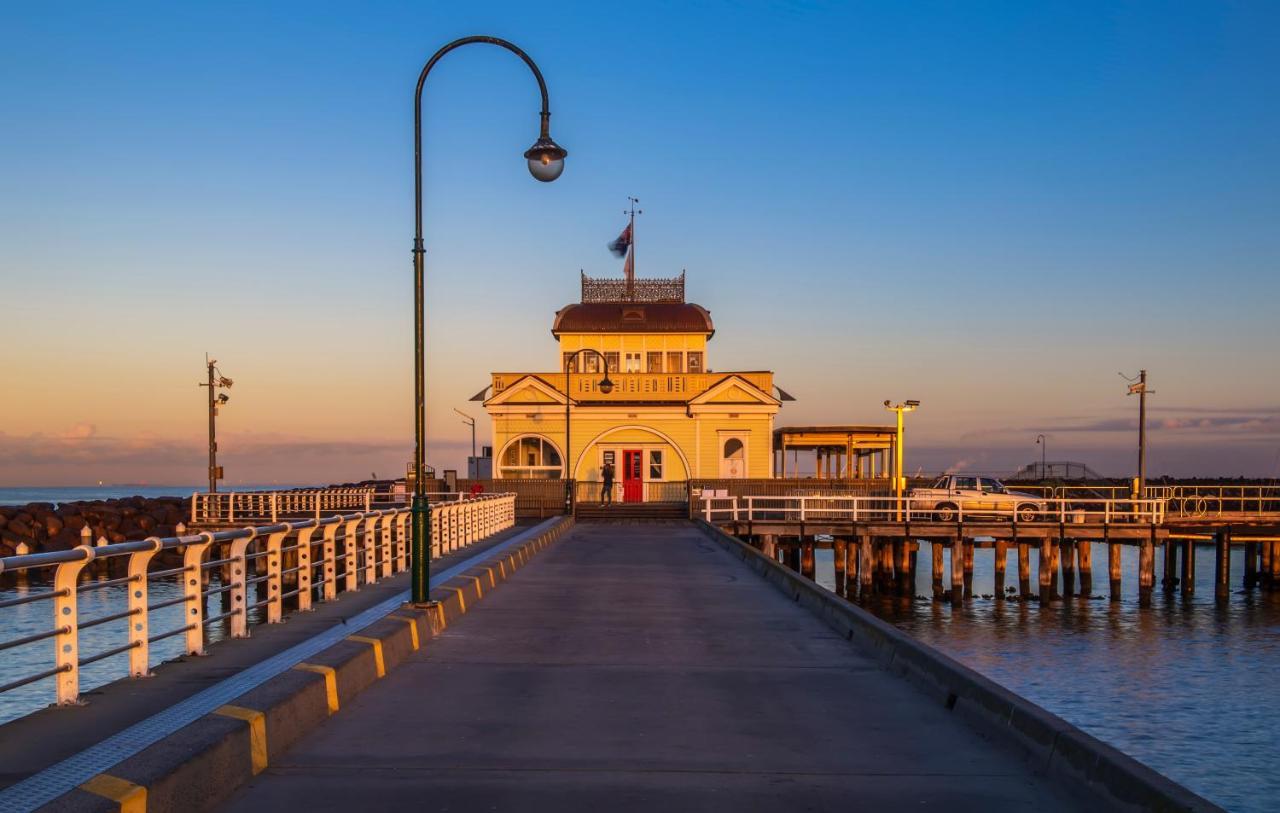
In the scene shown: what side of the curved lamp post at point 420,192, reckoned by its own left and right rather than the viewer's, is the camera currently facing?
right

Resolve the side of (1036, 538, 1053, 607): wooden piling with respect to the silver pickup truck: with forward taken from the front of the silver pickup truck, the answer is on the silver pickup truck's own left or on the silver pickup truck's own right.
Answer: on the silver pickup truck's own right

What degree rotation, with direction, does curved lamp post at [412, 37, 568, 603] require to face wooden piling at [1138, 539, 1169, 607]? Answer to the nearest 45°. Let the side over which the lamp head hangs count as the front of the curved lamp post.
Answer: approximately 45° to its left

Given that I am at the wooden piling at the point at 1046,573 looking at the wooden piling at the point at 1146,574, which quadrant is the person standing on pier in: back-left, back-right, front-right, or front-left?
back-left

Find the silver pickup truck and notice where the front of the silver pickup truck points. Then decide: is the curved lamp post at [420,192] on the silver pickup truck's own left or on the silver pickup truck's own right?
on the silver pickup truck's own right

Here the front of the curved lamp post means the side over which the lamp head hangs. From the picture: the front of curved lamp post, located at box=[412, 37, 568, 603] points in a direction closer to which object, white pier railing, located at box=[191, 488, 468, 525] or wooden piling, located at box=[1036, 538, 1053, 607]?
the wooden piling
